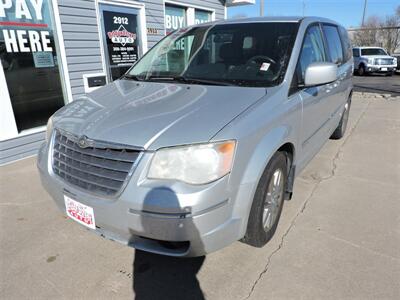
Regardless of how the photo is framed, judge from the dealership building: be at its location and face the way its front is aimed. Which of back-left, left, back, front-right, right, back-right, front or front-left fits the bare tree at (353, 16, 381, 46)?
left

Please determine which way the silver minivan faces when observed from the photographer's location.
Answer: facing the viewer and to the left of the viewer

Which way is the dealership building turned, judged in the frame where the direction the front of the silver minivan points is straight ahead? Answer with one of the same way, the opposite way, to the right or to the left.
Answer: to the left

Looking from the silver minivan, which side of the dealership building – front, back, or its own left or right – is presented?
front

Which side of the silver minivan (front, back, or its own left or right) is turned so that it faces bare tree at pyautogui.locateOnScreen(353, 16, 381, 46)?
back

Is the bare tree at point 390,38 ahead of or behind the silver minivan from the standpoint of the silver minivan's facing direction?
behind

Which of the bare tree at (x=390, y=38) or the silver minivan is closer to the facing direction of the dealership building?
the silver minivan

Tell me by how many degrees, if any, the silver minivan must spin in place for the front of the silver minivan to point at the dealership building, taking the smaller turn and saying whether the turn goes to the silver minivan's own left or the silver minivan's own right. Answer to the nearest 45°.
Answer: approximately 90° to the silver minivan's own right

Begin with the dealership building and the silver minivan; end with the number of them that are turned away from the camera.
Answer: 0

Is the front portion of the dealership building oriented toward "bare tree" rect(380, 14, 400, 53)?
no

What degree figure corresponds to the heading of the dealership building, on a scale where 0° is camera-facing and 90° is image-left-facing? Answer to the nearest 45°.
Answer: approximately 315°
